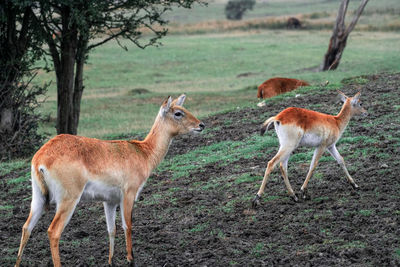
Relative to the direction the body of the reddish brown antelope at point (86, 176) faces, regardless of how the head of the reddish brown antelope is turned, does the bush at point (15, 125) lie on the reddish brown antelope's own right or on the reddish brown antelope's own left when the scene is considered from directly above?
on the reddish brown antelope's own left

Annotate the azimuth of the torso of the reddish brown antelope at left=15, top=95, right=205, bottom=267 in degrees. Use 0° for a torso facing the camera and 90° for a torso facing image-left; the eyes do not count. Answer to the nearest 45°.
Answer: approximately 270°

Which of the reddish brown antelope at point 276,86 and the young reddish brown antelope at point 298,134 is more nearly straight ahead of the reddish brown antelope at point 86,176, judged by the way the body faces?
the young reddish brown antelope

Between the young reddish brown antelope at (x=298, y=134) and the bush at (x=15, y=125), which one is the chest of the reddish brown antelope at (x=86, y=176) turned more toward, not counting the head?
the young reddish brown antelope

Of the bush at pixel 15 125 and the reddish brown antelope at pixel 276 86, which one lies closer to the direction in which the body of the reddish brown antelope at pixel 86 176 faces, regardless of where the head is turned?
the reddish brown antelope at pixel 276 86

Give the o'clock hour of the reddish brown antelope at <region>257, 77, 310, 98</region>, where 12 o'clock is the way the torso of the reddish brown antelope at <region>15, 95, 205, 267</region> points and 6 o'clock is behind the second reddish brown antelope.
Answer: The reddish brown antelope at <region>257, 77, 310, 98</region> is roughly at 10 o'clock from the reddish brown antelope at <region>15, 95, 205, 267</region>.
